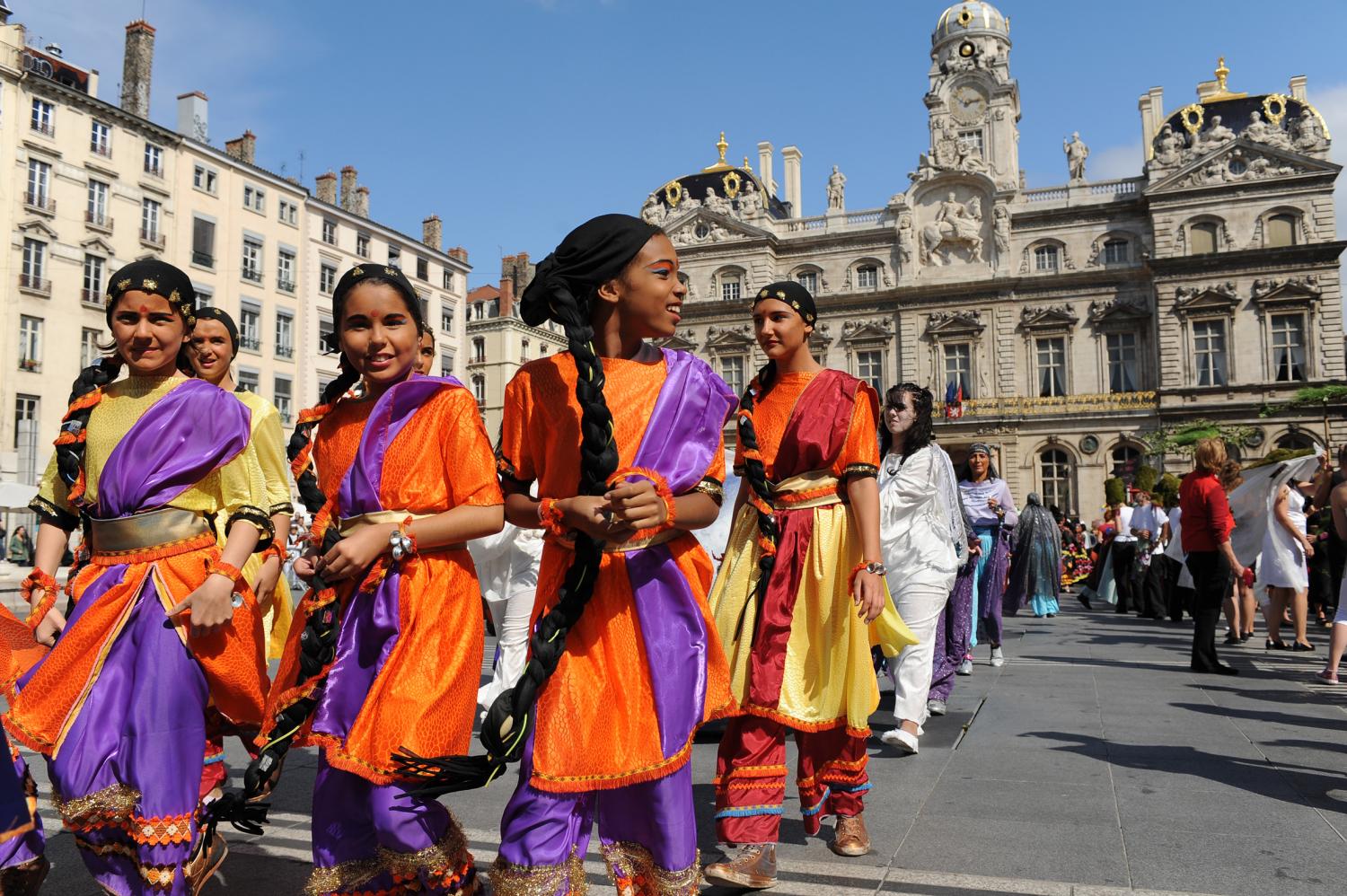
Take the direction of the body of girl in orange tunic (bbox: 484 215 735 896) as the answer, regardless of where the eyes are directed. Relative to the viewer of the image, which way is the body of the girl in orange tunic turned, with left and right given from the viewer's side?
facing the viewer

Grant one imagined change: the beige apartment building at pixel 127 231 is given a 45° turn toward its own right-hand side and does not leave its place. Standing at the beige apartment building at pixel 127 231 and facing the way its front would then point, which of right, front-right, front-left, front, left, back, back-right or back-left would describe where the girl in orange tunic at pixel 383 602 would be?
front

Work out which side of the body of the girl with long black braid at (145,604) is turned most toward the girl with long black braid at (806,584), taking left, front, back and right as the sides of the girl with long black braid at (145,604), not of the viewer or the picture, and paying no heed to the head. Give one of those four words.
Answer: left

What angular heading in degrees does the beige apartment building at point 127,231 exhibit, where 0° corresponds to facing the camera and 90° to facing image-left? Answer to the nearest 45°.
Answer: approximately 315°

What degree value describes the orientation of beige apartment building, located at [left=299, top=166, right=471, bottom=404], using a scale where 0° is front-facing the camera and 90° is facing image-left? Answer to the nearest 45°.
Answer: approximately 315°

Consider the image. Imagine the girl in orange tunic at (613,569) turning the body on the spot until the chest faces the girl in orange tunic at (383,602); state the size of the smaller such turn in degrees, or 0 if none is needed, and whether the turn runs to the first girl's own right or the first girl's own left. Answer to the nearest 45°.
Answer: approximately 90° to the first girl's own right

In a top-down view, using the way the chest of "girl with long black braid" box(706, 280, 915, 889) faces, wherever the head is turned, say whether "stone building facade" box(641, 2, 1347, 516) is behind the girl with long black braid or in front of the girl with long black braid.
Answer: behind

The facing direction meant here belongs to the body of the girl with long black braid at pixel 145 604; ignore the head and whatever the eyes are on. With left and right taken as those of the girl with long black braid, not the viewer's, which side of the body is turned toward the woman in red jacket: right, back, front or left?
left

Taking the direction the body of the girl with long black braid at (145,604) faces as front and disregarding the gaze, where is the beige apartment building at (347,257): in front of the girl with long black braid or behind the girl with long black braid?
behind

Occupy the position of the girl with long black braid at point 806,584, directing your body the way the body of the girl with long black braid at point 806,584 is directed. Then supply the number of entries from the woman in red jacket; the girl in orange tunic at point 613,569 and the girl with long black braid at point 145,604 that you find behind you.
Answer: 1

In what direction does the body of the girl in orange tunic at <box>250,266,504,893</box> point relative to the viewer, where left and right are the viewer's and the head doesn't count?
facing the viewer and to the left of the viewer

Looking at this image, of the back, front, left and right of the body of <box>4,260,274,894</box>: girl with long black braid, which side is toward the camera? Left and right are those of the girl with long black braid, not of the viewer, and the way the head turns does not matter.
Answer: front

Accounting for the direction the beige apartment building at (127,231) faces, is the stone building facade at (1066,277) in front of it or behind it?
in front

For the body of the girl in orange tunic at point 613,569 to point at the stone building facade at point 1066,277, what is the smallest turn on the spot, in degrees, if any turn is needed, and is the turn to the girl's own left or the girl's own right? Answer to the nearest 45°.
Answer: approximately 135° to the girl's own left

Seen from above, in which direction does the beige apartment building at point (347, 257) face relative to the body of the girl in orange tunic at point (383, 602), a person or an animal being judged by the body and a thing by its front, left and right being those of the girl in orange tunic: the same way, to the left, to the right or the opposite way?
to the left
